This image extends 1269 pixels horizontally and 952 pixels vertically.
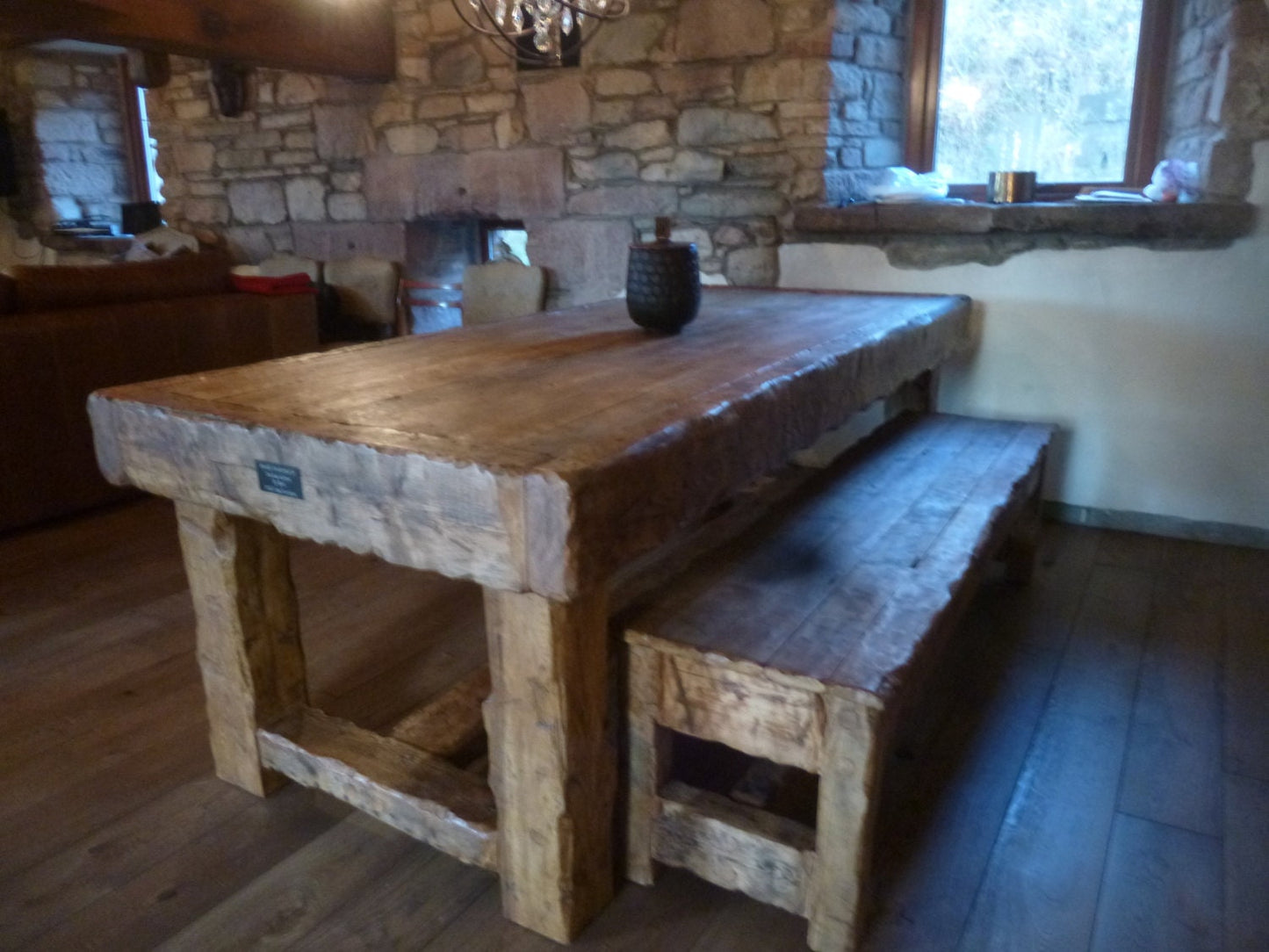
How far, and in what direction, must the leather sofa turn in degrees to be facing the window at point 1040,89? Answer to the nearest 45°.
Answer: approximately 135° to its right

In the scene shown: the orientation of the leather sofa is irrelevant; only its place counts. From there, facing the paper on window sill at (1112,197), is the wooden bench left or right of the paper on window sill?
right

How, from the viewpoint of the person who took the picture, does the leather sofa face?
facing away from the viewer and to the left of the viewer

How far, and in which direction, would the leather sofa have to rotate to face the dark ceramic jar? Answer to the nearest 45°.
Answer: approximately 180°

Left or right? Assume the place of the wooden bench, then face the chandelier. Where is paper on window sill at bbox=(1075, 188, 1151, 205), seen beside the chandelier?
right

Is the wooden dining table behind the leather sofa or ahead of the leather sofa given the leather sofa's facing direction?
behind

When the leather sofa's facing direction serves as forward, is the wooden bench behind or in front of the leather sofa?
behind
